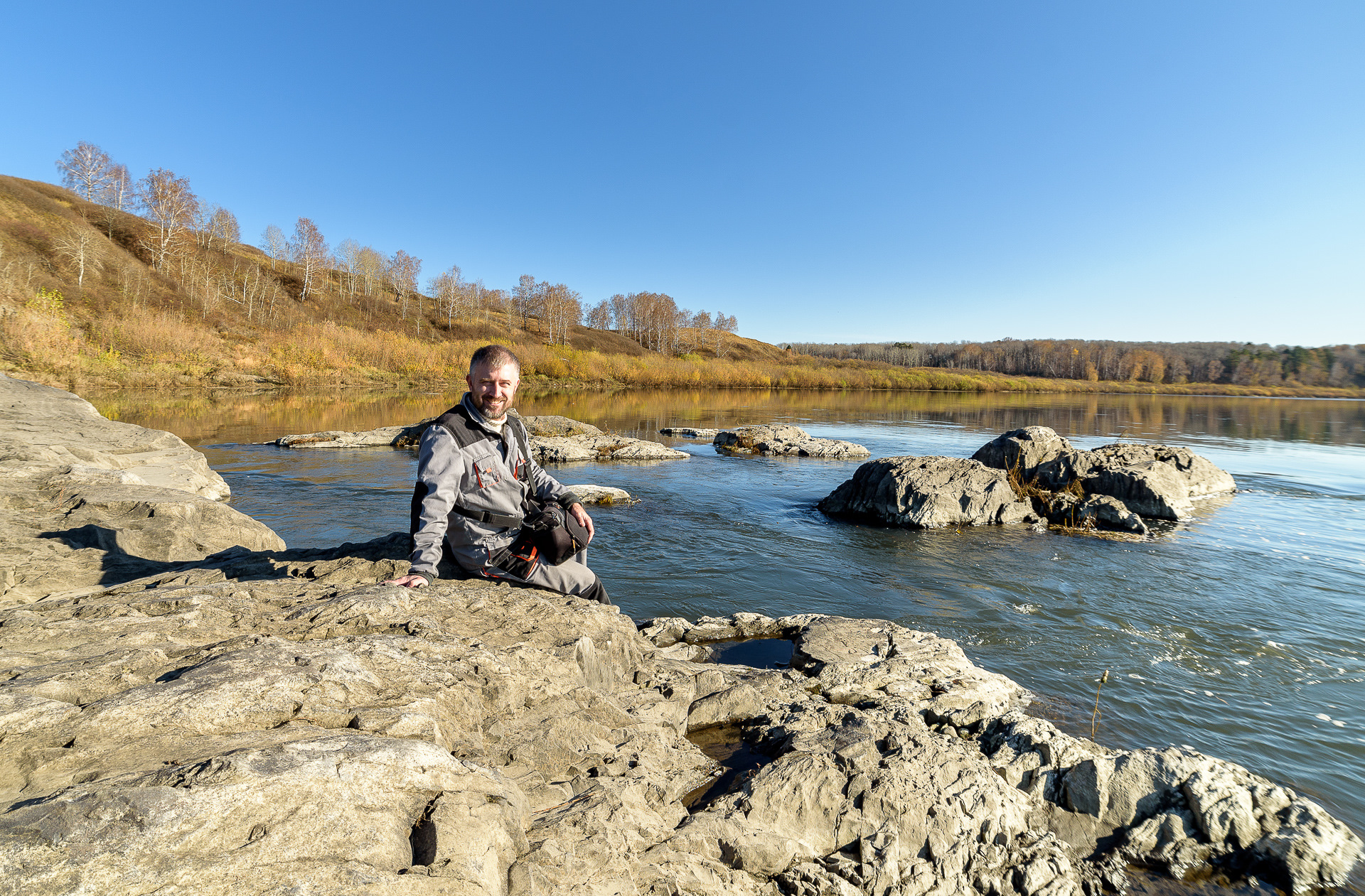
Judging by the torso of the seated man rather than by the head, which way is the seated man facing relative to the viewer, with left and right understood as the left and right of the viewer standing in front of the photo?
facing the viewer and to the right of the viewer

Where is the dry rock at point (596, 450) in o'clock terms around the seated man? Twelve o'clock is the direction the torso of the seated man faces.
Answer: The dry rock is roughly at 8 o'clock from the seated man.

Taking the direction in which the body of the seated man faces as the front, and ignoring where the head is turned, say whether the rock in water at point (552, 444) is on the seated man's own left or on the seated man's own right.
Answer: on the seated man's own left

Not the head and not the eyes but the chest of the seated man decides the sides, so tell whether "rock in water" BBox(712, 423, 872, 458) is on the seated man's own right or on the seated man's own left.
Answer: on the seated man's own left

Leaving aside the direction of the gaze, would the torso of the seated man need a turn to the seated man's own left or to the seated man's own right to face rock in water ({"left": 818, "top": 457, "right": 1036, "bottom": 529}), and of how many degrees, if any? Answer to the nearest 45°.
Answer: approximately 90° to the seated man's own left

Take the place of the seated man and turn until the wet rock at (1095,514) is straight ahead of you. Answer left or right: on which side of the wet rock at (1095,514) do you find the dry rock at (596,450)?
left

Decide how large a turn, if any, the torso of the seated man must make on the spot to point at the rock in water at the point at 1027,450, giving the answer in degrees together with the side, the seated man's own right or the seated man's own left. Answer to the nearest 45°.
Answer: approximately 90° to the seated man's own left

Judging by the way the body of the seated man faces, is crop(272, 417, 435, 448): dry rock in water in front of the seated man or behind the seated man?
behind

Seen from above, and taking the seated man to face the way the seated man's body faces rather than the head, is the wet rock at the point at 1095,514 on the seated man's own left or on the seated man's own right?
on the seated man's own left

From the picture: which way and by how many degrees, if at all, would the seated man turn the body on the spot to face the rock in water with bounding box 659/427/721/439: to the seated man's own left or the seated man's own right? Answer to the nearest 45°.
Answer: approximately 135° to the seated man's own left

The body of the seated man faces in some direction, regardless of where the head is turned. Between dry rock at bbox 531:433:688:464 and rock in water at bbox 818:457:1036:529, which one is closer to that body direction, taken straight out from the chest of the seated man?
the rock in water

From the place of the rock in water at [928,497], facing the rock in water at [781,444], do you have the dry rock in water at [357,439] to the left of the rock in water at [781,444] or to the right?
left
